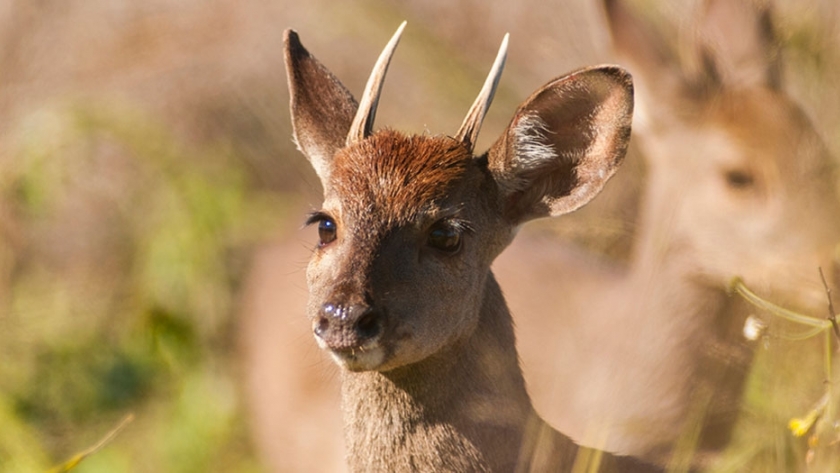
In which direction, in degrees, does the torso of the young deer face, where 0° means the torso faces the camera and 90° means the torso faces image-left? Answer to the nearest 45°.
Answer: approximately 45°

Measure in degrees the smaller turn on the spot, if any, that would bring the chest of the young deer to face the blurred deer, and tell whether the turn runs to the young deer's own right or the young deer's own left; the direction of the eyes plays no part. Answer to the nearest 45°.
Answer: approximately 180°
